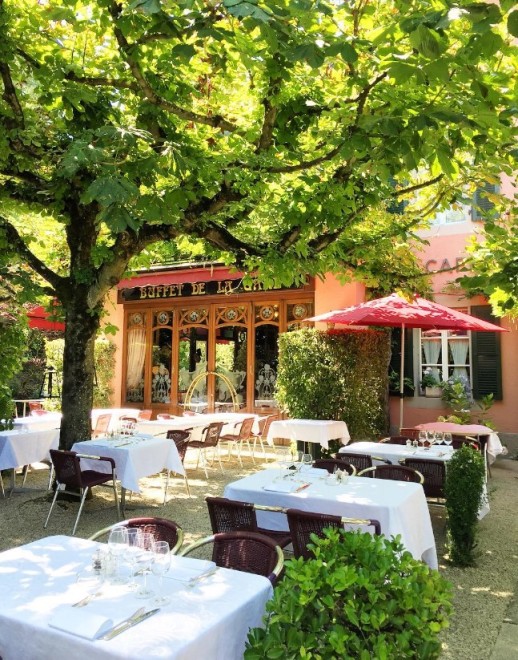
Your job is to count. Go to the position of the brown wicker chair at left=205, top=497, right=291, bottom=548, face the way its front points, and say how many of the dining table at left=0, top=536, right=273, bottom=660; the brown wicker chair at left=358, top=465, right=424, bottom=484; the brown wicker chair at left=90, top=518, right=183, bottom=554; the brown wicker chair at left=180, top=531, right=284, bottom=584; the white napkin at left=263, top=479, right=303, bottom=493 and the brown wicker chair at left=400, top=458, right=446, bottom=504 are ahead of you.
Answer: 3

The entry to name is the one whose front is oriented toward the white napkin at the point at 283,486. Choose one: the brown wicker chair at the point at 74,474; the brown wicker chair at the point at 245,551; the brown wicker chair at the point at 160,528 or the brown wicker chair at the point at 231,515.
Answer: the brown wicker chair at the point at 231,515

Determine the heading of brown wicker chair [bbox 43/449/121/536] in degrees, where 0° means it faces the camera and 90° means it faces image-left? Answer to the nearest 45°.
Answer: approximately 225°

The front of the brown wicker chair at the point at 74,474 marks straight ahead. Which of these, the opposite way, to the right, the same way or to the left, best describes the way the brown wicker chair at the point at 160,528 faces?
the opposite way

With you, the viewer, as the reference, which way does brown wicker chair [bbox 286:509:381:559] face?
facing away from the viewer and to the right of the viewer

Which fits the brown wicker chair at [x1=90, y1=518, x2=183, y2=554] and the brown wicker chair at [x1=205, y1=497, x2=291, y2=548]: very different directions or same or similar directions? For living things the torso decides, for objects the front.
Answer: very different directions

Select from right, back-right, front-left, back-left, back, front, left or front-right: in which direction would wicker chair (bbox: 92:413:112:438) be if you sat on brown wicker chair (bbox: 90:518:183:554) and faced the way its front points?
back-right

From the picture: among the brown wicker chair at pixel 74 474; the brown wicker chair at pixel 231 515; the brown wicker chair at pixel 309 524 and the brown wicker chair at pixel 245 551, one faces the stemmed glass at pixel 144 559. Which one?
the brown wicker chair at pixel 245 551

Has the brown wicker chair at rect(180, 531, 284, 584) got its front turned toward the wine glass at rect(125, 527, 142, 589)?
yes

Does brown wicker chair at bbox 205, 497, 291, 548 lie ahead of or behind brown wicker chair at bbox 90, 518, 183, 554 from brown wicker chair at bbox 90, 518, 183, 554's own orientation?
behind

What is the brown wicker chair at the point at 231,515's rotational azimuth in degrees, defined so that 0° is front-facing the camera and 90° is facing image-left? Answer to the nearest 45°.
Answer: approximately 225°

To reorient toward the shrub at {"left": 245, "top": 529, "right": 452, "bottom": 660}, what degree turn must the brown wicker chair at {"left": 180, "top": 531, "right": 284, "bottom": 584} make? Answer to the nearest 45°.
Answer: approximately 45° to its left

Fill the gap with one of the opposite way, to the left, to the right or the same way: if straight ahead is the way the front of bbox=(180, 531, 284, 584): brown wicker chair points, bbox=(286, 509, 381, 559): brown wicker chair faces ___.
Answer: the opposite way
